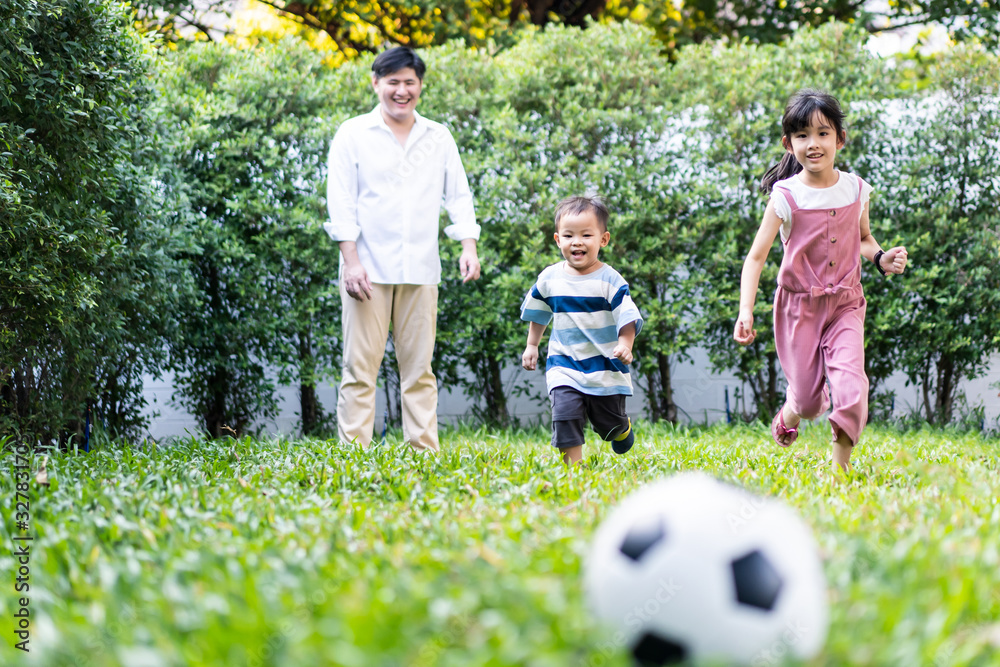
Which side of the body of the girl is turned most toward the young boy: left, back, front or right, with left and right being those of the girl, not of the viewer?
right

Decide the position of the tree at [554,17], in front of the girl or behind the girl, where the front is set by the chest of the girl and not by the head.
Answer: behind

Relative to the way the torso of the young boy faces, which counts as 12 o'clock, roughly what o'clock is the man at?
The man is roughly at 4 o'clock from the young boy.

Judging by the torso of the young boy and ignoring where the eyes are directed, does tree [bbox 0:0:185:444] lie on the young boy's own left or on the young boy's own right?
on the young boy's own right

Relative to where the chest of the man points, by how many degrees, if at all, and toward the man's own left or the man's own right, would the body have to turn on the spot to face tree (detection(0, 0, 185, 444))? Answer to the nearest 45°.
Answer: approximately 90° to the man's own right

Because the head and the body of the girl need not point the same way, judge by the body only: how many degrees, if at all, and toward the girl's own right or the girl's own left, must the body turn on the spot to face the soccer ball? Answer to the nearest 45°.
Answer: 0° — they already face it

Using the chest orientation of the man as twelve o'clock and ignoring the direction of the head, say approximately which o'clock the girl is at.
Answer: The girl is roughly at 10 o'clock from the man.

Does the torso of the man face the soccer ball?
yes
